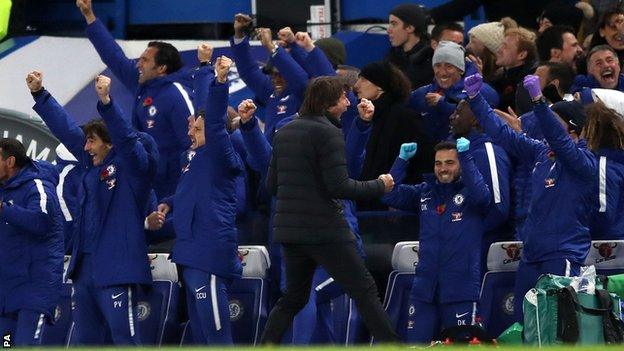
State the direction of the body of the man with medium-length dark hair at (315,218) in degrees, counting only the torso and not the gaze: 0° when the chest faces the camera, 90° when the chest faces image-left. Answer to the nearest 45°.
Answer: approximately 225°

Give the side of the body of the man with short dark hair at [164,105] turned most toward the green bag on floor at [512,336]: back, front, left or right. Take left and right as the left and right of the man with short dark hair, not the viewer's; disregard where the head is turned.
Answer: left

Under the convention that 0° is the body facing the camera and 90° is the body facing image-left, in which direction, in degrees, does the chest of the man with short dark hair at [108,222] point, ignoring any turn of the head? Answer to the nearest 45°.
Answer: approximately 45°

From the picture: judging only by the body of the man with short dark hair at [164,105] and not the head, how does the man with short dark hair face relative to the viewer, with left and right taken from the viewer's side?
facing the viewer and to the left of the viewer

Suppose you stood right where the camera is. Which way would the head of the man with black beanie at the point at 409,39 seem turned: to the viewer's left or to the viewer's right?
to the viewer's left

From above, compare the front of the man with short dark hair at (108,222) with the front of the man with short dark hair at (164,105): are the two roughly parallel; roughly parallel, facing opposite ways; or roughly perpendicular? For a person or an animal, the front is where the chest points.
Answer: roughly parallel

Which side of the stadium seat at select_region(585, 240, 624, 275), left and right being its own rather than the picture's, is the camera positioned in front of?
front
